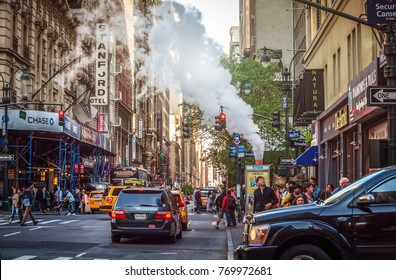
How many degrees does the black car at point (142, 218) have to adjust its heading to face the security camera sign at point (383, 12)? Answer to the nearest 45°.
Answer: approximately 135° to its right

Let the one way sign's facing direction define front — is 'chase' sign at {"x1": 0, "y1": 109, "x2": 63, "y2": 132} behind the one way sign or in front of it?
behind

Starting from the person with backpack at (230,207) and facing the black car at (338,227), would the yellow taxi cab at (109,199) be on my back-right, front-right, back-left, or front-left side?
back-right

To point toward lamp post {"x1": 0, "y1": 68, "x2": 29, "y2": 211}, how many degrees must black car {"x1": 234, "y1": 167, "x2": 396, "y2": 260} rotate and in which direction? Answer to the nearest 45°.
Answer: approximately 45° to its right

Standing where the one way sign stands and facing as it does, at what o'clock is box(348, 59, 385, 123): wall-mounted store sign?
The wall-mounted store sign is roughly at 6 o'clock from the one way sign.

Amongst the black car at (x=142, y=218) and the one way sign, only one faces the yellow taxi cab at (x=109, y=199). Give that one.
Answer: the black car

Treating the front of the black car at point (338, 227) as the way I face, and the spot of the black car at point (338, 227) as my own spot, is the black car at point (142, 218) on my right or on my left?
on my right

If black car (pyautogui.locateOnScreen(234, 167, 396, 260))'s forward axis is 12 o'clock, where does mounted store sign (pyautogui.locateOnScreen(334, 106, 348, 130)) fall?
The mounted store sign is roughly at 3 o'clock from the black car.

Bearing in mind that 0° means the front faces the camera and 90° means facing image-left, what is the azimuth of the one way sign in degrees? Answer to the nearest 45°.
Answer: approximately 0°

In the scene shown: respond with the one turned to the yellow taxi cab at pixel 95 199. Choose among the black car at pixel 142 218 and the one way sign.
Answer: the black car

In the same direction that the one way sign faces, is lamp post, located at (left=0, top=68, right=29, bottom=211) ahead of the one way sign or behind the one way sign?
behind

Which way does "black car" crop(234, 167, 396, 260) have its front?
to the viewer's left

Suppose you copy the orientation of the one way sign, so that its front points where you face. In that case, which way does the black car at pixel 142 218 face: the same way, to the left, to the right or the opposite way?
the opposite way

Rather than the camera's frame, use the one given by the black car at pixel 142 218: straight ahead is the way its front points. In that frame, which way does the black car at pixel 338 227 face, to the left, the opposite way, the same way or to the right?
to the left

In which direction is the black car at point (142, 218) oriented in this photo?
away from the camera

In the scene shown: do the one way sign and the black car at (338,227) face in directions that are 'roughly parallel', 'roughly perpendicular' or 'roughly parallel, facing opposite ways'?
roughly perpendicular
